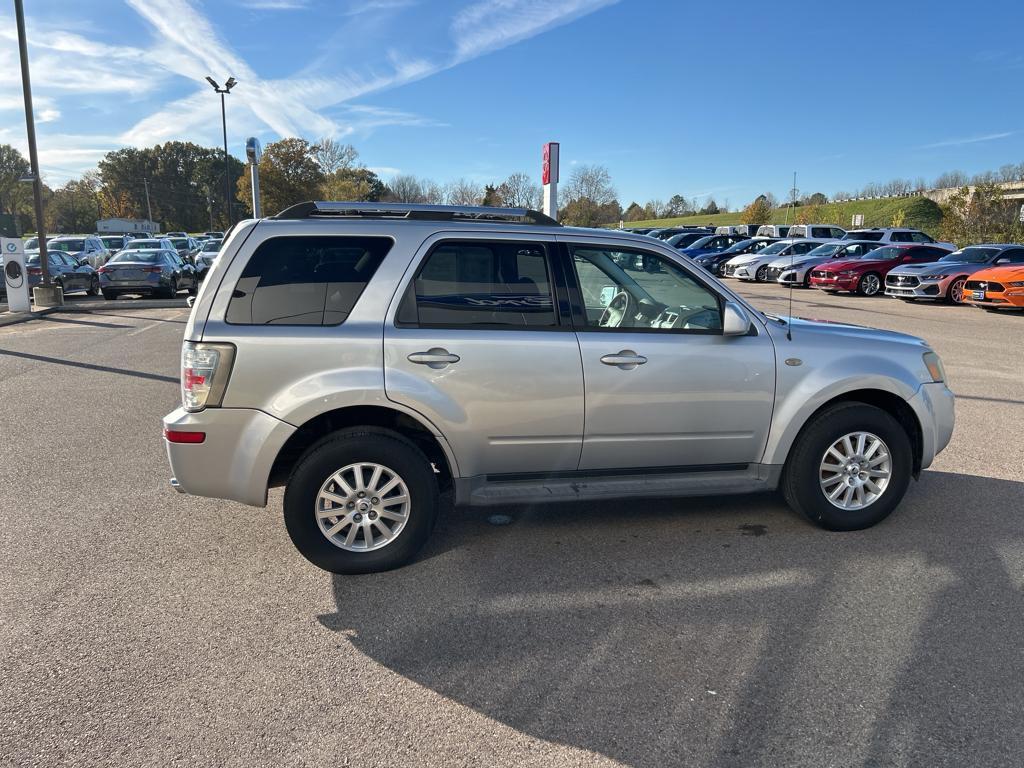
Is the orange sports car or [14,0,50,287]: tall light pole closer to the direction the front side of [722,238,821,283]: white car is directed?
the tall light pole

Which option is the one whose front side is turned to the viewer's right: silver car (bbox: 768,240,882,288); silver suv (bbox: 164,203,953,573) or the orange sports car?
the silver suv

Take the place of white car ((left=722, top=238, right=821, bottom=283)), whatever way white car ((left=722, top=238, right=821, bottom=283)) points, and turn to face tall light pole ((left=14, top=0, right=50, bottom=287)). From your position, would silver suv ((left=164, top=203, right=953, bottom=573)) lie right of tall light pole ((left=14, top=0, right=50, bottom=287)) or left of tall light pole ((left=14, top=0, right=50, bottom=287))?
left

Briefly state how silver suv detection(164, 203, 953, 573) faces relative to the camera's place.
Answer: facing to the right of the viewer

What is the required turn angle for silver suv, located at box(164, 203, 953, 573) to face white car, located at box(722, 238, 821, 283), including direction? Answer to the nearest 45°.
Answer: approximately 90° to its left

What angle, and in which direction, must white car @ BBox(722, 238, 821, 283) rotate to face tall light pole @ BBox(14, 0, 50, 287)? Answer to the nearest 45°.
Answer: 0° — it already faces it

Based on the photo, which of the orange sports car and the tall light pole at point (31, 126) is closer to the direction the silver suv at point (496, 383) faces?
the orange sports car

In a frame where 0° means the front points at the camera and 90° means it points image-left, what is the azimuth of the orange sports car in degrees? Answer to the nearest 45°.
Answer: approximately 45°

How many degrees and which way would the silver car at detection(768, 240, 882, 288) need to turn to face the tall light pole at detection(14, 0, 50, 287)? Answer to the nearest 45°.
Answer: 0° — it already faces it

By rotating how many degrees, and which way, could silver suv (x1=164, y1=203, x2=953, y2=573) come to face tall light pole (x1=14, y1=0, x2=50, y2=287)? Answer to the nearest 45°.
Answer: approximately 135° to its left

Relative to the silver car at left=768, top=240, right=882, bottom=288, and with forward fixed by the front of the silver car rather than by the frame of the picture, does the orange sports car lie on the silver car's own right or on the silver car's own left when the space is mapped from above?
on the silver car's own left
